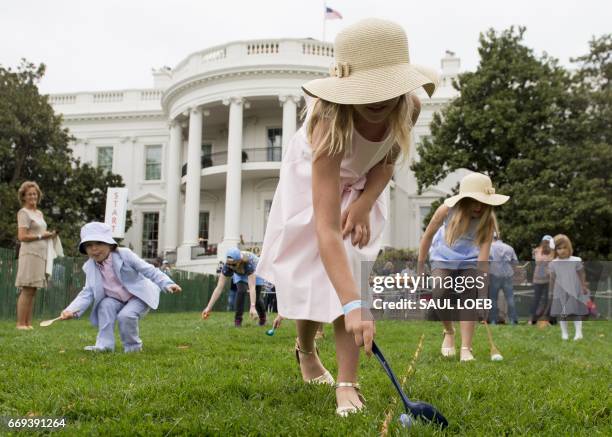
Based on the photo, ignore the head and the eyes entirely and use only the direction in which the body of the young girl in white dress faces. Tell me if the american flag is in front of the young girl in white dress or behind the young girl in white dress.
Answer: behind

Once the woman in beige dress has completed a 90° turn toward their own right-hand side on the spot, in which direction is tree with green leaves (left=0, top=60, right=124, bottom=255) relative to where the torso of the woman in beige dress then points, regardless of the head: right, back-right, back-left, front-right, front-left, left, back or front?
back-right

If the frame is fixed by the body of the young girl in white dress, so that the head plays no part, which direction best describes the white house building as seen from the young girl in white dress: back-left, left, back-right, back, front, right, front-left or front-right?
back-right

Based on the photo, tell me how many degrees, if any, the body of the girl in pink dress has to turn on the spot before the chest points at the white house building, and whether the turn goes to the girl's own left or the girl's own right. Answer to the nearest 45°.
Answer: approximately 135° to the girl's own left

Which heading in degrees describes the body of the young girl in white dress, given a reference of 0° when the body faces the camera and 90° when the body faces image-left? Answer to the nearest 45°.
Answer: approximately 0°

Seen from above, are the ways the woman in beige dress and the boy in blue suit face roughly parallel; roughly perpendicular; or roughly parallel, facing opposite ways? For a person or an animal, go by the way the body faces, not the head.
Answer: roughly perpendicular

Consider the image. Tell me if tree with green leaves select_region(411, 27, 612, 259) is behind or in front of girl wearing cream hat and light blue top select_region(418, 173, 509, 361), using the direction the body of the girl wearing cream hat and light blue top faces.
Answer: behind

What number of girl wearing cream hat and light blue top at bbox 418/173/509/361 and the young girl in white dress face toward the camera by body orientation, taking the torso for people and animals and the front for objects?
2
